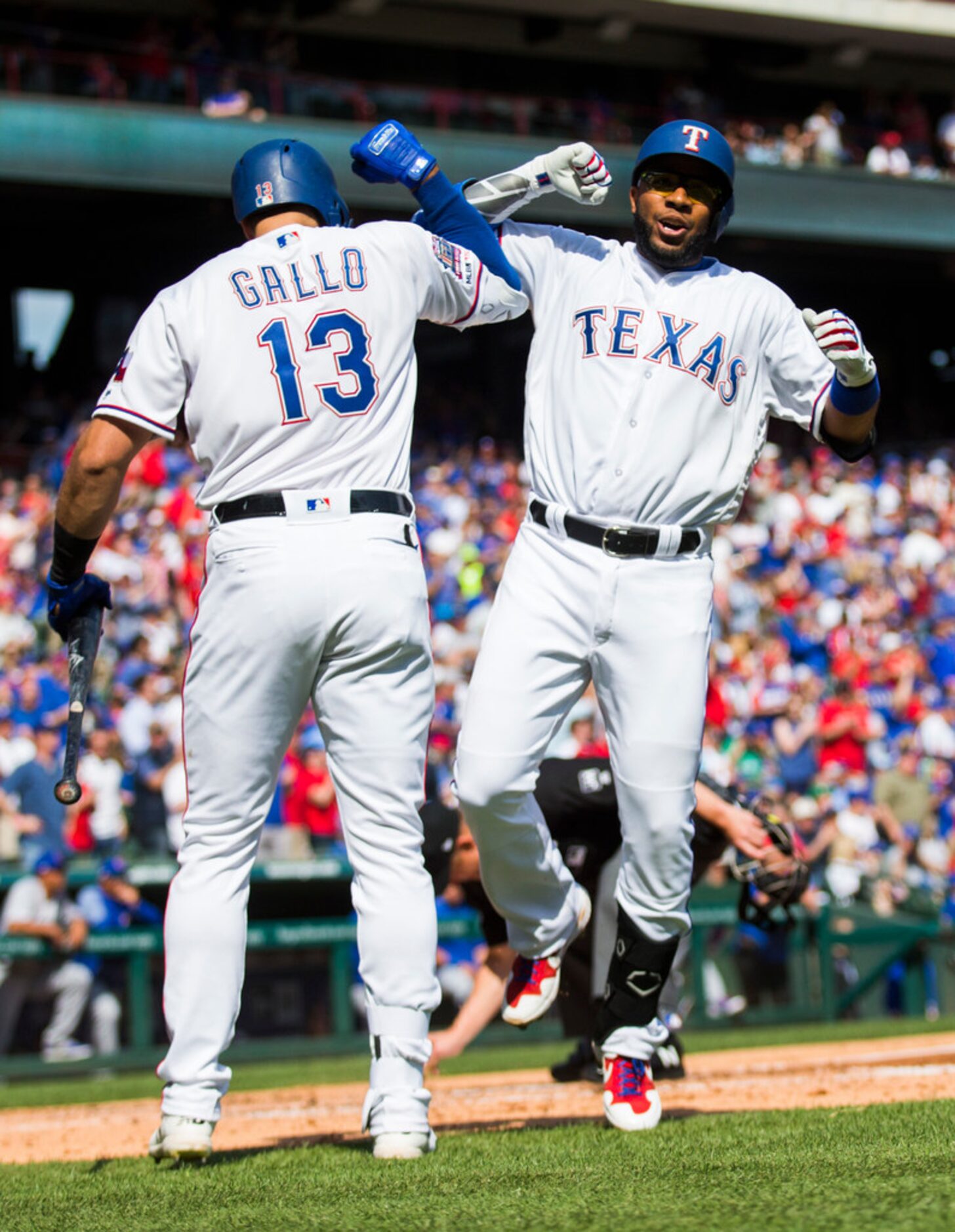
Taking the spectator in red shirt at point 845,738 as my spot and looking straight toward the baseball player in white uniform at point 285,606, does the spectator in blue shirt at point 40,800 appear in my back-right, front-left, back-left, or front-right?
front-right

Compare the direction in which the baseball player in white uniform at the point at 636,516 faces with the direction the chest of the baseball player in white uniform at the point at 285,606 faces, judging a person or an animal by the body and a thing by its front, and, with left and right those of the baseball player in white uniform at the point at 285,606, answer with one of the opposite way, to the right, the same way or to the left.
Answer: the opposite way

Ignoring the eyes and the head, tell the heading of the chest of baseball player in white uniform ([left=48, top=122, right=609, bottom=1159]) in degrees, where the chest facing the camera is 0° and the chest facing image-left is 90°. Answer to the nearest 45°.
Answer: approximately 180°

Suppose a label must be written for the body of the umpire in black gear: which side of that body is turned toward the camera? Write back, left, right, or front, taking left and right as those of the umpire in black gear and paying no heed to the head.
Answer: left

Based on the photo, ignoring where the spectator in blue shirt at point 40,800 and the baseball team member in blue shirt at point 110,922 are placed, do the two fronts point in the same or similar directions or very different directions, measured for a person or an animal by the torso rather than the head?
same or similar directions

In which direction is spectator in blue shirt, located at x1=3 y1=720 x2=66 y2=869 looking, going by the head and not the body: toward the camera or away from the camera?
toward the camera

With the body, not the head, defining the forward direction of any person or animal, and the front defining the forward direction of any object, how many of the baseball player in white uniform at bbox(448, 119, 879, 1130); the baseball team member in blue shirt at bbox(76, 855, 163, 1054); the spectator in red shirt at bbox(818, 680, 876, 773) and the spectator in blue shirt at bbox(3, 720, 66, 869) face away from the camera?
0

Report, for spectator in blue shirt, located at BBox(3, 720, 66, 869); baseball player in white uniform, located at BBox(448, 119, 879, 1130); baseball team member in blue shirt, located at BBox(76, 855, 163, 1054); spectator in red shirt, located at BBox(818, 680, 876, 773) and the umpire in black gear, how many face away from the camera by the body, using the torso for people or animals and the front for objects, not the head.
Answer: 0

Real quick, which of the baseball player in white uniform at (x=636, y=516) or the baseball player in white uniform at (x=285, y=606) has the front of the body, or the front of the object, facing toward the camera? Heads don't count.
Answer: the baseball player in white uniform at (x=636, y=516)

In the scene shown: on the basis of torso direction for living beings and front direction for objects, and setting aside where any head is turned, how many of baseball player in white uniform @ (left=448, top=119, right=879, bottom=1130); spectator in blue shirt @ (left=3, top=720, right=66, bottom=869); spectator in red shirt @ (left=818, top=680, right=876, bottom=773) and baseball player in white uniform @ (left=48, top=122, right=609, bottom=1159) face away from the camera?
1

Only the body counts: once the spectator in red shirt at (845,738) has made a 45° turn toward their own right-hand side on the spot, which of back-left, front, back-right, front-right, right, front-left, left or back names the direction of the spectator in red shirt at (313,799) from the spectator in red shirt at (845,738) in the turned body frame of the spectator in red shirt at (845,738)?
front

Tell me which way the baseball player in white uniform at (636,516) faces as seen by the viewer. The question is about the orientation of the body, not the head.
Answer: toward the camera

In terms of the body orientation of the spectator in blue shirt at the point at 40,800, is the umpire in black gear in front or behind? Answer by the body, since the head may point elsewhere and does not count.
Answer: in front

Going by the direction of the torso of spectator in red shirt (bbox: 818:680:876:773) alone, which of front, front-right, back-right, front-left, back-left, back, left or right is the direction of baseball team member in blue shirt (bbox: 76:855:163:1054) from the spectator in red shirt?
front-right

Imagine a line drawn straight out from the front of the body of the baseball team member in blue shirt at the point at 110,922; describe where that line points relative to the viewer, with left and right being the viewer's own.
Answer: facing the viewer and to the right of the viewer

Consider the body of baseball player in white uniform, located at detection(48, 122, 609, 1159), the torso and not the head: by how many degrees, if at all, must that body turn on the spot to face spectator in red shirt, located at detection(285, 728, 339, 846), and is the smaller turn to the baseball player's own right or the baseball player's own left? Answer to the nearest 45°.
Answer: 0° — they already face them
